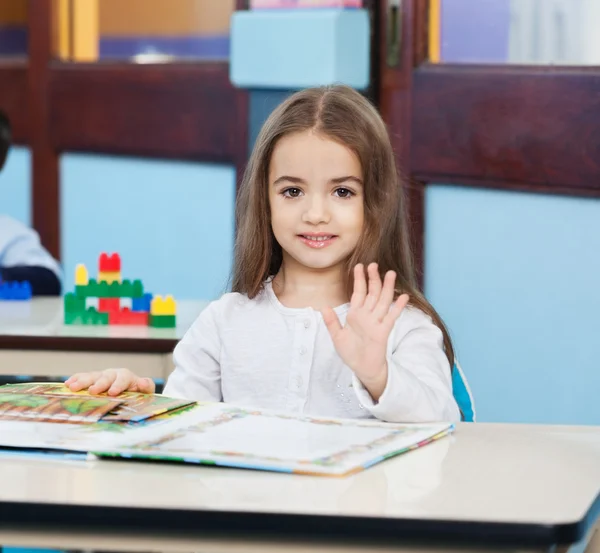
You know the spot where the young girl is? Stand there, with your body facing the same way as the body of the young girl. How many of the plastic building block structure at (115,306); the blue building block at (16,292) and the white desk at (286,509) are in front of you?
1

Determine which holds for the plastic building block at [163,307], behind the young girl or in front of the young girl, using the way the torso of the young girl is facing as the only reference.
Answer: behind

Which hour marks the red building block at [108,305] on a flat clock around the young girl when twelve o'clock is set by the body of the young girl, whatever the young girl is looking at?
The red building block is roughly at 5 o'clock from the young girl.

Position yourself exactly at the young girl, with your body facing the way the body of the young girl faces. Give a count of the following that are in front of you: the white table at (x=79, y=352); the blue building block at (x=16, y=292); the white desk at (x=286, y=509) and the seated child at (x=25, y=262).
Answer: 1

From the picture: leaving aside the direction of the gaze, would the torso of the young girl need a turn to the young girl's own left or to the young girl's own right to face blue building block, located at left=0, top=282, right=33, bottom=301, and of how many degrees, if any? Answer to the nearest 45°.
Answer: approximately 135° to the young girl's own right

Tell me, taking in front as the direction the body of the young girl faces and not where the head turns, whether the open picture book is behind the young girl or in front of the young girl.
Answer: in front

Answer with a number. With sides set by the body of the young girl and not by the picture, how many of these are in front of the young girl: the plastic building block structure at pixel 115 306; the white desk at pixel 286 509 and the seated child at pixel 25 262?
1

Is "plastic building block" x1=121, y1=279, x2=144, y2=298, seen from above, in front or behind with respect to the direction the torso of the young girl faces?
behind

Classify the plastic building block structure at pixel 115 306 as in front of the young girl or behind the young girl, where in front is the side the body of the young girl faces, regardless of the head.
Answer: behind

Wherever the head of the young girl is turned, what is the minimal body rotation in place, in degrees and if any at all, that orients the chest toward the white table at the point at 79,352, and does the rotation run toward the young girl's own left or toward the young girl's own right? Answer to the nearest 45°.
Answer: approximately 135° to the young girl's own right
